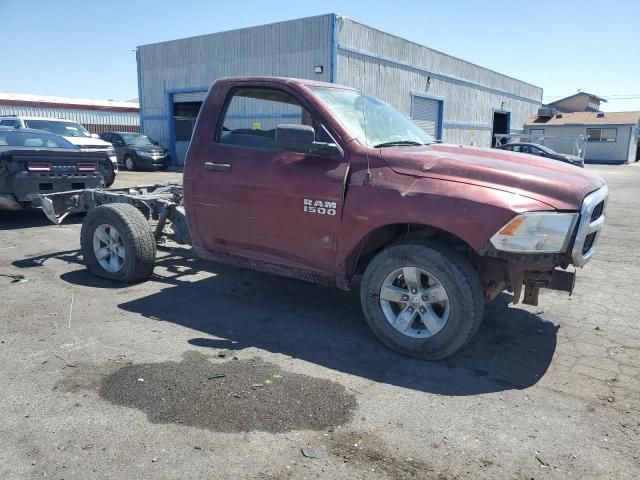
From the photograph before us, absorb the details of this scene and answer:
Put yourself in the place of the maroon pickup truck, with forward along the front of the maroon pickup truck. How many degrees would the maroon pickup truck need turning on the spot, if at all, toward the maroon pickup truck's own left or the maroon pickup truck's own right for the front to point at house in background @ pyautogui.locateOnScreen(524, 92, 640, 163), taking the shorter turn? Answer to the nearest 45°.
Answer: approximately 90° to the maroon pickup truck's own left

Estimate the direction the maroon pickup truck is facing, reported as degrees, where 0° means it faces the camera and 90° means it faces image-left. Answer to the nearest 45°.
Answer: approximately 315°

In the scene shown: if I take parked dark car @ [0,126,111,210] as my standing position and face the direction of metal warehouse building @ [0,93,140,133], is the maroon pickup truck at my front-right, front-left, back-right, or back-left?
back-right

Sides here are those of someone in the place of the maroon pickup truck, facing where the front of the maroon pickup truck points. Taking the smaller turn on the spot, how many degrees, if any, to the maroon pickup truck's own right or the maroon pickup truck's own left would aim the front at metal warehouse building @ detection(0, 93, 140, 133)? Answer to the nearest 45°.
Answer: approximately 180°

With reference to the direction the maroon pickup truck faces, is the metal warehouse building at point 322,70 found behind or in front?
behind

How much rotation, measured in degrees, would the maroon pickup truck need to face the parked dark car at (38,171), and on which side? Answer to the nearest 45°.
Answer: approximately 180°
